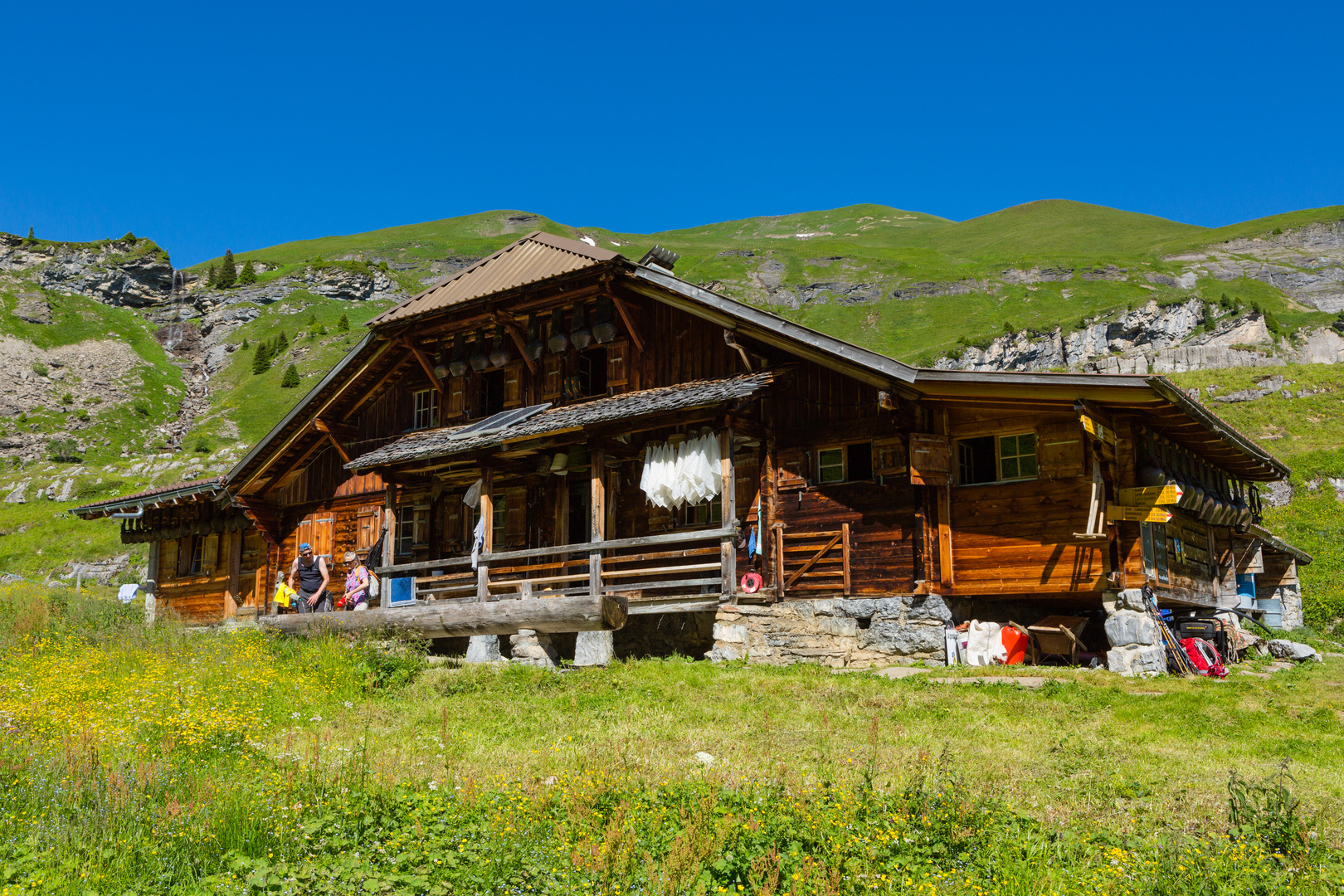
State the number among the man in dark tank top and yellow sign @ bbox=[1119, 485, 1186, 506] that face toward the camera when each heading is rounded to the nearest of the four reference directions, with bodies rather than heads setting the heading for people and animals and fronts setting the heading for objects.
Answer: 2

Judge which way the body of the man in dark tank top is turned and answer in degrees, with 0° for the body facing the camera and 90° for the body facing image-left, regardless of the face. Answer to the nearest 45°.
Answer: approximately 0°

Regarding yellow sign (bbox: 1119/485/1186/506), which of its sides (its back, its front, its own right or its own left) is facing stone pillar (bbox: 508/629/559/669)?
right

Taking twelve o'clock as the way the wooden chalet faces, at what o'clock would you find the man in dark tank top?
The man in dark tank top is roughly at 2 o'clock from the wooden chalet.

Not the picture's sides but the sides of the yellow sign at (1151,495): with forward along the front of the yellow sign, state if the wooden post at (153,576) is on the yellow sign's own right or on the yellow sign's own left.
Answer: on the yellow sign's own right

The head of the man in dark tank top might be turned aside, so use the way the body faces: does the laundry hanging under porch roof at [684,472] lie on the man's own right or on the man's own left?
on the man's own left

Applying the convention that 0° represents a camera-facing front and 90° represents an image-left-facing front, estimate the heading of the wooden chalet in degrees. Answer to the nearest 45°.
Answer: approximately 45°

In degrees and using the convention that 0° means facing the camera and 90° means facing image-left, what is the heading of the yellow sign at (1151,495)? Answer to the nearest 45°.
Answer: approximately 0°
